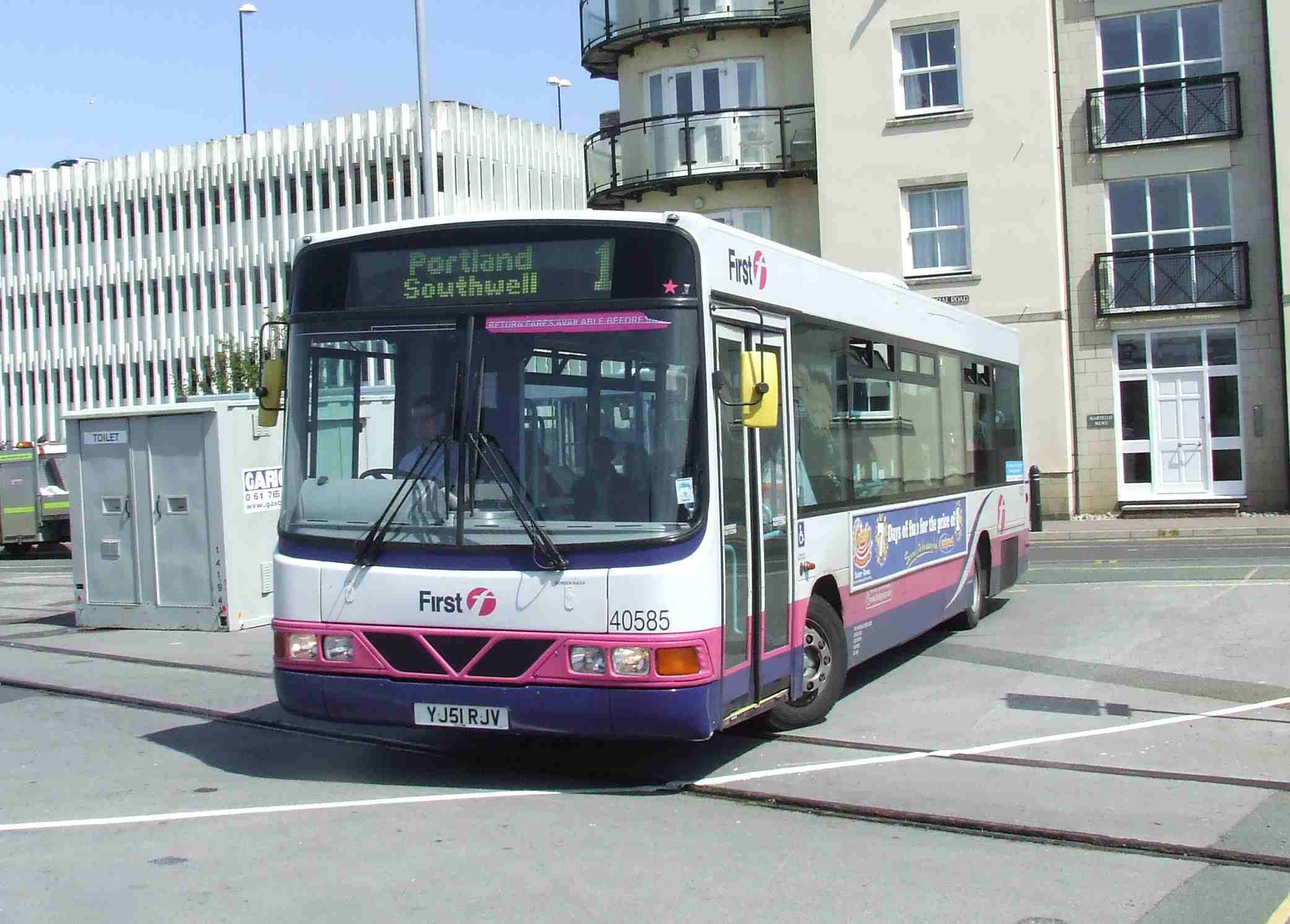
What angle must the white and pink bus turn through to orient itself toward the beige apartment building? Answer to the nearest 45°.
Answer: approximately 180°

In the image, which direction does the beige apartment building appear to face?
toward the camera

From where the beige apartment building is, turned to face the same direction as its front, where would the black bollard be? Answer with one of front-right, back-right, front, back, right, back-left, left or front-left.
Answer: front

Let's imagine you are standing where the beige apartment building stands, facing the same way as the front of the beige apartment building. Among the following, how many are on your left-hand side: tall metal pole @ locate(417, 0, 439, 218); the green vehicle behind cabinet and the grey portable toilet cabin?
0

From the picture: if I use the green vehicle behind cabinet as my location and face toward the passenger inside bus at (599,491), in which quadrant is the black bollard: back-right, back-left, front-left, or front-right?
front-left

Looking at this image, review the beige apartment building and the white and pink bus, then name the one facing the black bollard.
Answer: the beige apartment building

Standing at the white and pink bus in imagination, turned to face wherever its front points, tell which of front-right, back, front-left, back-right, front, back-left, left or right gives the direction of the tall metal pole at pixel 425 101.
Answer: back-right

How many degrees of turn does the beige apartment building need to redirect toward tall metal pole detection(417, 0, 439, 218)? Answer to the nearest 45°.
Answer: approximately 45° to its right

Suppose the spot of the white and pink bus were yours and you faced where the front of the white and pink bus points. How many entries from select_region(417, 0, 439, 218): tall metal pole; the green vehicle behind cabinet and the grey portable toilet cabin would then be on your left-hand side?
0

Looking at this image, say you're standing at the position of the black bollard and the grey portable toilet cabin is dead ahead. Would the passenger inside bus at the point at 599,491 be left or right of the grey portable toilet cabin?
left

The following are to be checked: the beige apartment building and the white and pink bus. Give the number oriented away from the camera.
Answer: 0

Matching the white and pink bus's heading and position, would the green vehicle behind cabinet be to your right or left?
on your right

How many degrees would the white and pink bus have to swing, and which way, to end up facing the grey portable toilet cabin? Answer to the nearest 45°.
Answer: approximately 90° to its right

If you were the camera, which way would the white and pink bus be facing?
facing the viewer and to the left of the viewer

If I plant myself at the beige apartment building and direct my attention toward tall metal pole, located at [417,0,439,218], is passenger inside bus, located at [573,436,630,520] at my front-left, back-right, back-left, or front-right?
front-left

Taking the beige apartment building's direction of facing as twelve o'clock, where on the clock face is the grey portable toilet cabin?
The grey portable toilet cabin is roughly at 1 o'clock from the beige apartment building.

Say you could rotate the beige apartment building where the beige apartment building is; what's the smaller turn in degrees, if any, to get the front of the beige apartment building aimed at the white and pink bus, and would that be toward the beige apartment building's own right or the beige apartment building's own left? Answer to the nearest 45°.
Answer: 0° — it already faces it
